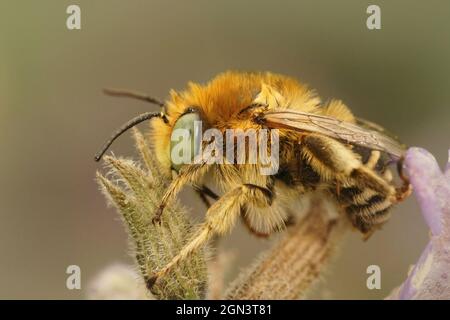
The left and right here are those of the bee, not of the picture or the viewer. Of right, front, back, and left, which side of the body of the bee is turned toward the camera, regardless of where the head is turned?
left
